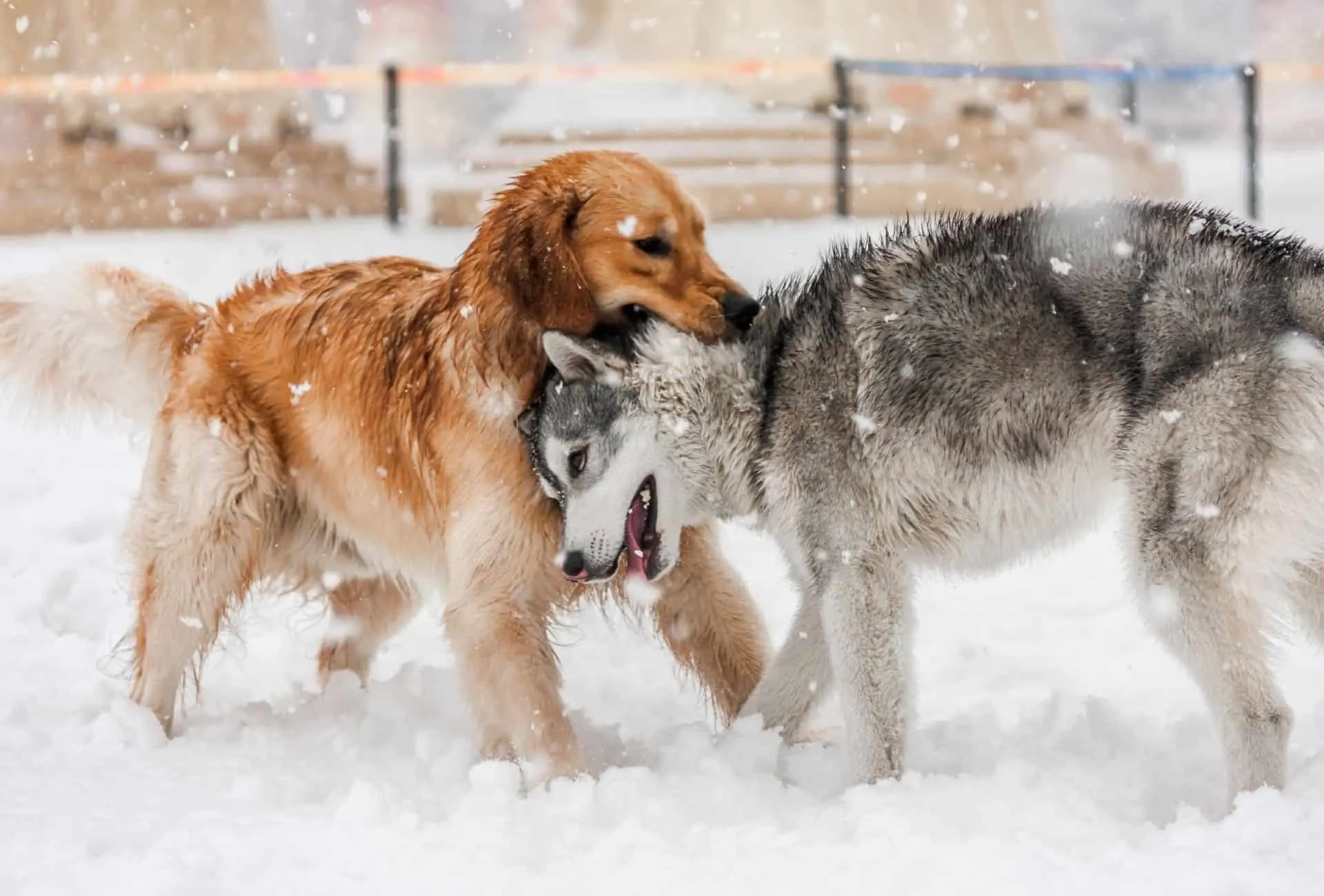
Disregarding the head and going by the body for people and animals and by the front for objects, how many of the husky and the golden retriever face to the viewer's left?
1

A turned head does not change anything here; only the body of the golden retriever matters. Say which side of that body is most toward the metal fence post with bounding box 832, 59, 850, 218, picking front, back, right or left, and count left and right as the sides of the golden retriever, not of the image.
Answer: left

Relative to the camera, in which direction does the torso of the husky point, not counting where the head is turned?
to the viewer's left

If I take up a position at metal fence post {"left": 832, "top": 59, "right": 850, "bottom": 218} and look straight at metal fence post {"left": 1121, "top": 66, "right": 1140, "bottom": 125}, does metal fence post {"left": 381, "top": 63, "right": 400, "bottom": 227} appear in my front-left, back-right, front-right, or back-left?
back-left

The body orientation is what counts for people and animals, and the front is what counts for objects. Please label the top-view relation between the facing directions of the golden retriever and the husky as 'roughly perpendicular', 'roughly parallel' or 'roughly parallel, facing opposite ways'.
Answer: roughly parallel, facing opposite ways

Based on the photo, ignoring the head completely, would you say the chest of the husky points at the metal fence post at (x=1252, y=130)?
no

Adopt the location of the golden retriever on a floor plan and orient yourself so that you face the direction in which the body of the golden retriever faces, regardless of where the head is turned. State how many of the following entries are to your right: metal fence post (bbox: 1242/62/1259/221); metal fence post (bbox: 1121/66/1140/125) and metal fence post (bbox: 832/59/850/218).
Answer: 0

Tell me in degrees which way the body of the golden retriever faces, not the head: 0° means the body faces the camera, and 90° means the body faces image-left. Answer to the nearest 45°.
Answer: approximately 270°

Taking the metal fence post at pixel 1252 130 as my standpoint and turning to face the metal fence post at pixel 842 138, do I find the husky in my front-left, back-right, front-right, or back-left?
front-left

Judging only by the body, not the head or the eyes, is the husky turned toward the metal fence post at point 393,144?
no

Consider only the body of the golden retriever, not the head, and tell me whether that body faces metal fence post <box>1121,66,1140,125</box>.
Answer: no
